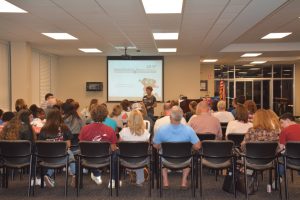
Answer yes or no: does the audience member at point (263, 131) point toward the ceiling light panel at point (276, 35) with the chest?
yes

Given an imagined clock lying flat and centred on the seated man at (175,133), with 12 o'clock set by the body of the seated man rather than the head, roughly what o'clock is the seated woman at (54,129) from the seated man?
The seated woman is roughly at 9 o'clock from the seated man.

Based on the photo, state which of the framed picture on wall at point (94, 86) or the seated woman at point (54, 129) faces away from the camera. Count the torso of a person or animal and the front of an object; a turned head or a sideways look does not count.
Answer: the seated woman

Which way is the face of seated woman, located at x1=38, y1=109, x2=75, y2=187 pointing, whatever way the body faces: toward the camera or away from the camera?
away from the camera

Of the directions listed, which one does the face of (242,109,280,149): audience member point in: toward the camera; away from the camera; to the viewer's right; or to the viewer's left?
away from the camera

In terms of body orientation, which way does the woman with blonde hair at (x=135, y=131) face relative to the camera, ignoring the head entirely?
away from the camera

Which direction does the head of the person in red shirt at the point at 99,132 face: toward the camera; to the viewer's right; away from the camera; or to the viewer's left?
away from the camera

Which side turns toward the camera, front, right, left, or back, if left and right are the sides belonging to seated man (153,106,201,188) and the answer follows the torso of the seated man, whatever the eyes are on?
back

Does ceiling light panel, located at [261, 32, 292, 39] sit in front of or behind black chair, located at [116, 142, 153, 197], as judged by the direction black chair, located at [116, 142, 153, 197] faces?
in front

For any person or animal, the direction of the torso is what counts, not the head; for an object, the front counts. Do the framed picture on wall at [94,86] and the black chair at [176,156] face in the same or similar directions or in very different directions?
very different directions

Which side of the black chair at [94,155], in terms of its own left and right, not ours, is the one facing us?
back

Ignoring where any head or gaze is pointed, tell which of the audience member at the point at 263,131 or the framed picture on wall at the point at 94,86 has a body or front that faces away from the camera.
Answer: the audience member

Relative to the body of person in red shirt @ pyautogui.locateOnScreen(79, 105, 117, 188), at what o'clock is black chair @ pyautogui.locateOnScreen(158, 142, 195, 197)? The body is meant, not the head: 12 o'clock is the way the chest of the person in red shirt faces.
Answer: The black chair is roughly at 4 o'clock from the person in red shirt.

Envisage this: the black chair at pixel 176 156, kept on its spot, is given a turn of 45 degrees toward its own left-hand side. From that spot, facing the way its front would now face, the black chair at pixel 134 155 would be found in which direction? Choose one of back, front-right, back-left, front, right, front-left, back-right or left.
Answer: front-left

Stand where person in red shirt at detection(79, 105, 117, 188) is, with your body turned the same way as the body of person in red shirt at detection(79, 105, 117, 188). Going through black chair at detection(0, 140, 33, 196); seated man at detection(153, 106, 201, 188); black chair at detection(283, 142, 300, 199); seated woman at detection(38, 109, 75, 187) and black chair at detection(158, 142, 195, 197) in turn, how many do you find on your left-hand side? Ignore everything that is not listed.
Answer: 2

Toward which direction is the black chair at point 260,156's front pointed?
away from the camera

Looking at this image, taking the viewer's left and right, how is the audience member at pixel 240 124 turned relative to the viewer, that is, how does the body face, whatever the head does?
facing away from the viewer
